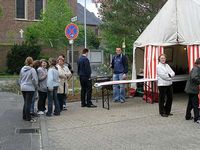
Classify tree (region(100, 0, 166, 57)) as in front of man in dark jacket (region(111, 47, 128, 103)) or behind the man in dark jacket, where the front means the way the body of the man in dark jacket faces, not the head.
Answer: behind

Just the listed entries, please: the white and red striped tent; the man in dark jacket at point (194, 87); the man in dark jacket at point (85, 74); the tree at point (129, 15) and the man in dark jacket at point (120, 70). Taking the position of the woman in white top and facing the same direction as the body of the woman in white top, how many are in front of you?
1

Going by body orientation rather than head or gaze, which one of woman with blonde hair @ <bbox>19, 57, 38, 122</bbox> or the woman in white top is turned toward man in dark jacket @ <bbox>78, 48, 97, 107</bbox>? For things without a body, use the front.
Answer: the woman with blonde hair

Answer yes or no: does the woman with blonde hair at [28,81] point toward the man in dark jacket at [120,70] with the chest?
yes

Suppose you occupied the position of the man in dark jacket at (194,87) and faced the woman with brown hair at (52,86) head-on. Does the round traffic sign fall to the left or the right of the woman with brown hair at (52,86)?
right

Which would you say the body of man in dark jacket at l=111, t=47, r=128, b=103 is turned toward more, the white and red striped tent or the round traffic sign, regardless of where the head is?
the white and red striped tent

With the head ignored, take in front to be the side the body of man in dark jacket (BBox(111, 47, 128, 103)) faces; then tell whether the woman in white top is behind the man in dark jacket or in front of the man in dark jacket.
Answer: in front

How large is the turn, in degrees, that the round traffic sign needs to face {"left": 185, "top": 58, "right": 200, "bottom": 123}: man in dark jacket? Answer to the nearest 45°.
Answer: approximately 45° to its left

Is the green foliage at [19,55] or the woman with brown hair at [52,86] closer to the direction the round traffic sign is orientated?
the woman with brown hair

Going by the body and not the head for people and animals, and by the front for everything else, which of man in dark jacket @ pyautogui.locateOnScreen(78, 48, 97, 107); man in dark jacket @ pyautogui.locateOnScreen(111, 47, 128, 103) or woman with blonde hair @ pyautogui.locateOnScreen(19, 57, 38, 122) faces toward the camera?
man in dark jacket @ pyautogui.locateOnScreen(111, 47, 128, 103)

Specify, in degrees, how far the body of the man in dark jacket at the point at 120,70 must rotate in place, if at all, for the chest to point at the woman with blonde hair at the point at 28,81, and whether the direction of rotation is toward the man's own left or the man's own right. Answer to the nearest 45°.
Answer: approximately 45° to the man's own right

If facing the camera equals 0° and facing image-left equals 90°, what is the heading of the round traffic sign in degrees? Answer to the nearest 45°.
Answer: approximately 0°
